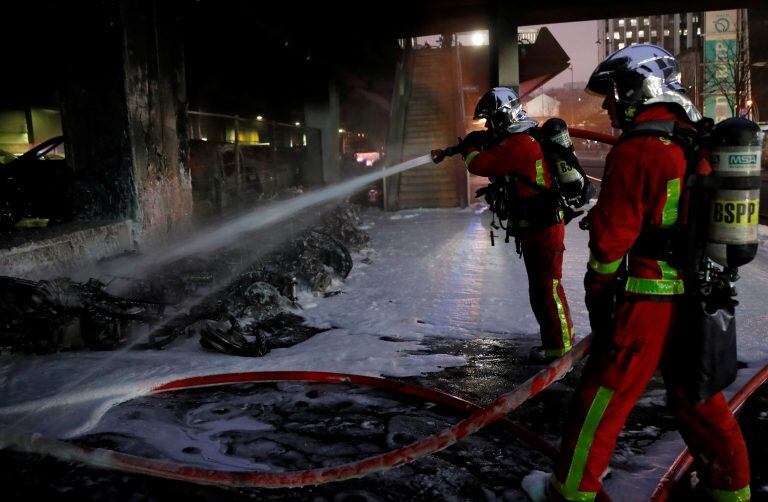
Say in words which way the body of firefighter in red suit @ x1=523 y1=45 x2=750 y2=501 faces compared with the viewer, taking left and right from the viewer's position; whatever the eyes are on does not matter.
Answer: facing to the left of the viewer

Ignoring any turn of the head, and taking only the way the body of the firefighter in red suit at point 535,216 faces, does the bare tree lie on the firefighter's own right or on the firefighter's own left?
on the firefighter's own right

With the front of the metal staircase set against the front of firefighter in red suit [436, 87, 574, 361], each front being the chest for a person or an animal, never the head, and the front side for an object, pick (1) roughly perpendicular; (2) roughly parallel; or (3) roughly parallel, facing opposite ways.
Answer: roughly perpendicular

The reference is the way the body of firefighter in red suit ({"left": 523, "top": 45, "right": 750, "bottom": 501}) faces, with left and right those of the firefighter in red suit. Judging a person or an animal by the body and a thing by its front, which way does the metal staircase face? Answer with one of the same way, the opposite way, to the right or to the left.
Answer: to the left

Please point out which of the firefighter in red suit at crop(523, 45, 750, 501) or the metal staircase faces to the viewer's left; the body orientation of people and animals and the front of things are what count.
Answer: the firefighter in red suit

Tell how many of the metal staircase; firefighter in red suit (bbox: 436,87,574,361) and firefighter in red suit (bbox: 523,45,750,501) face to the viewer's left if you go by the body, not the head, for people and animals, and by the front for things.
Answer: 2

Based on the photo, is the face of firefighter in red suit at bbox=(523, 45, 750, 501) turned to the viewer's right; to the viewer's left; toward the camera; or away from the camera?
to the viewer's left

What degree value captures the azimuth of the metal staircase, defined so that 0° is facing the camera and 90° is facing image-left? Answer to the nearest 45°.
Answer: approximately 0°

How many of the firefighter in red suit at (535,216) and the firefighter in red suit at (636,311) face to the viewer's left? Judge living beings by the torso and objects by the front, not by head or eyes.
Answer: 2

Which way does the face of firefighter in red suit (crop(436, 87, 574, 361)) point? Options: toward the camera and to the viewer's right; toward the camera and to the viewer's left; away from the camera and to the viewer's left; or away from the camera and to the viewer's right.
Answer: away from the camera and to the viewer's left

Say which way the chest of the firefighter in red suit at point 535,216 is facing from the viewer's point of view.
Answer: to the viewer's left
